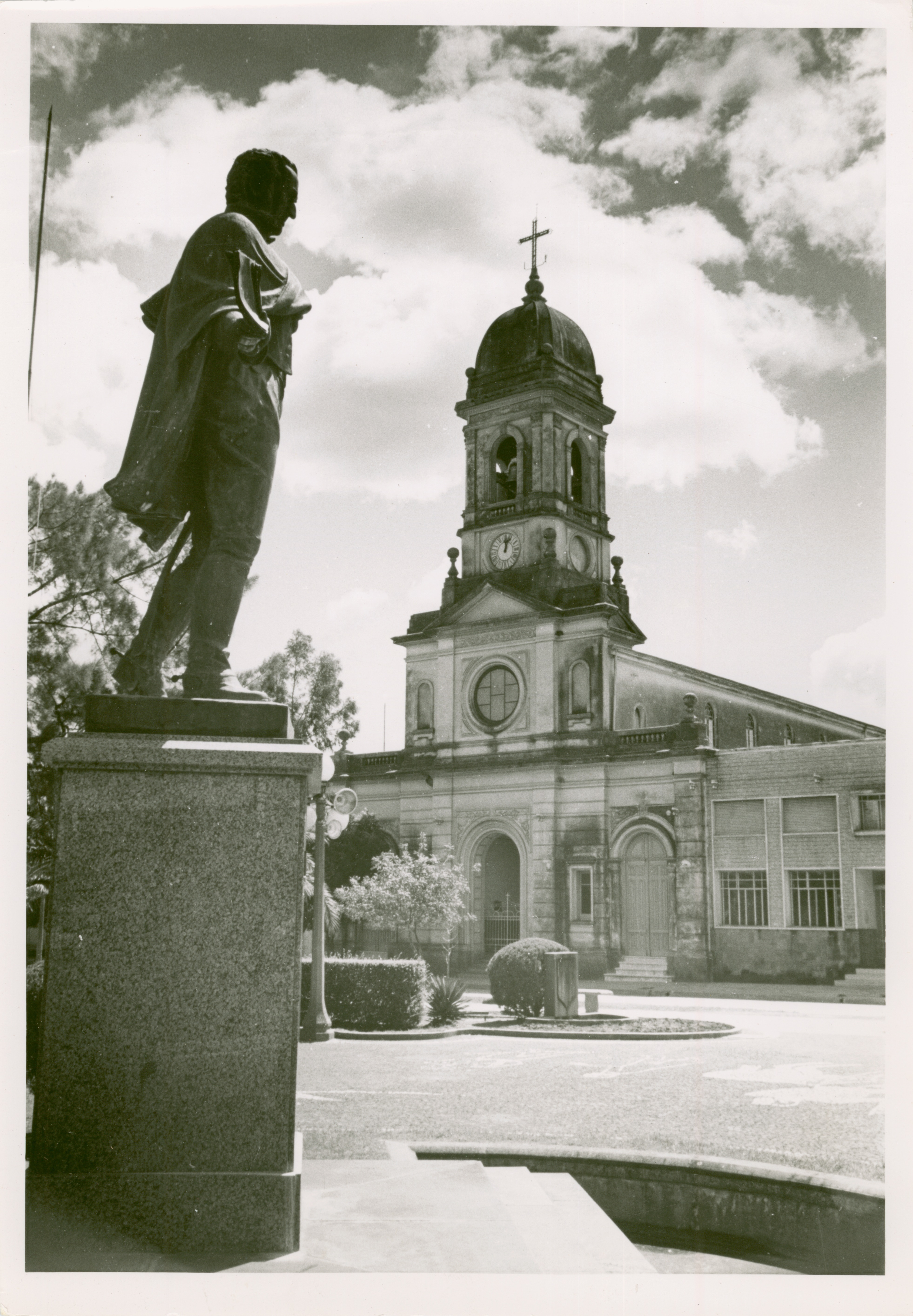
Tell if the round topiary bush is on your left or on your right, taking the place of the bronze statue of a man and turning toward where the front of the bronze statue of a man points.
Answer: on your left

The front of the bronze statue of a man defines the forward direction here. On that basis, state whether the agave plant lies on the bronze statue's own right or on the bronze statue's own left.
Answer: on the bronze statue's own left

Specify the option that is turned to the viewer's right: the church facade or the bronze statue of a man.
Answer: the bronze statue of a man

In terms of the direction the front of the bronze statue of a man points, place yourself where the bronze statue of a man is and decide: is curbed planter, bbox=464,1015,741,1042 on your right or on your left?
on your left

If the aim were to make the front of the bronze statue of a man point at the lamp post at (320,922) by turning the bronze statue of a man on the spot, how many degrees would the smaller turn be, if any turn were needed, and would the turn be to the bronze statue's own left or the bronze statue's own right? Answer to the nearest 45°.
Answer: approximately 90° to the bronze statue's own left

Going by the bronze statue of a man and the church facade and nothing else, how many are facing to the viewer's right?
1

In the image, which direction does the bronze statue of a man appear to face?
to the viewer's right

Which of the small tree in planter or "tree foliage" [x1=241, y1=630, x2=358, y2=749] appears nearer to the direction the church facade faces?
the small tree in planter

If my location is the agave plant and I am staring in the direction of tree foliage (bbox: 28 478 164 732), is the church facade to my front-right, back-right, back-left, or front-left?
back-right
